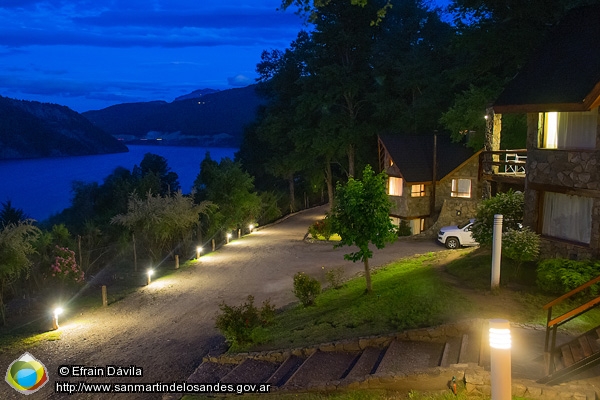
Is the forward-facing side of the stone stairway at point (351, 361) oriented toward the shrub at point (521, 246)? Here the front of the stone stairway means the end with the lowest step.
no

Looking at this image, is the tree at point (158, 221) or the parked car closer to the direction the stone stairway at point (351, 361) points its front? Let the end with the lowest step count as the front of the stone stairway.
the tree

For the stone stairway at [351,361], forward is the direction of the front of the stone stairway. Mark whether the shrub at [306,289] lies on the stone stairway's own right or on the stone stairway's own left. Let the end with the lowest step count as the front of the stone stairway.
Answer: on the stone stairway's own right

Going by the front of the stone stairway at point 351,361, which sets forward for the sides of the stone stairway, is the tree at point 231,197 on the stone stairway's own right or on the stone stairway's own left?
on the stone stairway's own right

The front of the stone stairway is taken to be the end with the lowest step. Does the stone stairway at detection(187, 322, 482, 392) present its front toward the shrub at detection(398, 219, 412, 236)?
no

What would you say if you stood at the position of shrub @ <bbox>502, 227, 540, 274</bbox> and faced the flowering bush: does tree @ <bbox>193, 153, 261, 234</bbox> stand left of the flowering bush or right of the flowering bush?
right

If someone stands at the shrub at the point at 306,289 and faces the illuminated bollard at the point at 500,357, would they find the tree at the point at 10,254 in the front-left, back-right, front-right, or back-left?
back-right

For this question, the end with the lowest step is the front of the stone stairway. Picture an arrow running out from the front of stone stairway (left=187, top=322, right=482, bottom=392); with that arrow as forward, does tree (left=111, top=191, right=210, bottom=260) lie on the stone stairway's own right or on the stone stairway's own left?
on the stone stairway's own right

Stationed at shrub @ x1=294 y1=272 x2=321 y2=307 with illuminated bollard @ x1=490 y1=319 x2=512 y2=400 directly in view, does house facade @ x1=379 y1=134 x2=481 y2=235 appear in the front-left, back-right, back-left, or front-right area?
back-left

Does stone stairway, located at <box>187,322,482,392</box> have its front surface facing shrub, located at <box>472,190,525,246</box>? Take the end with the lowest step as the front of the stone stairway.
no

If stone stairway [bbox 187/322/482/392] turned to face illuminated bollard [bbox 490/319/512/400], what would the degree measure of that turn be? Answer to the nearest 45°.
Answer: approximately 90° to its left

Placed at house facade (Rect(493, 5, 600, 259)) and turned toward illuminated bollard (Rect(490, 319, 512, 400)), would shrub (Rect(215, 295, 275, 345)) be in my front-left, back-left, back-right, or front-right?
front-right

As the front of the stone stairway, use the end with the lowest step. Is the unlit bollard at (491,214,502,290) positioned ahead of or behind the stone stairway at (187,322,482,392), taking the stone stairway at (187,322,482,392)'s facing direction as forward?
behind
